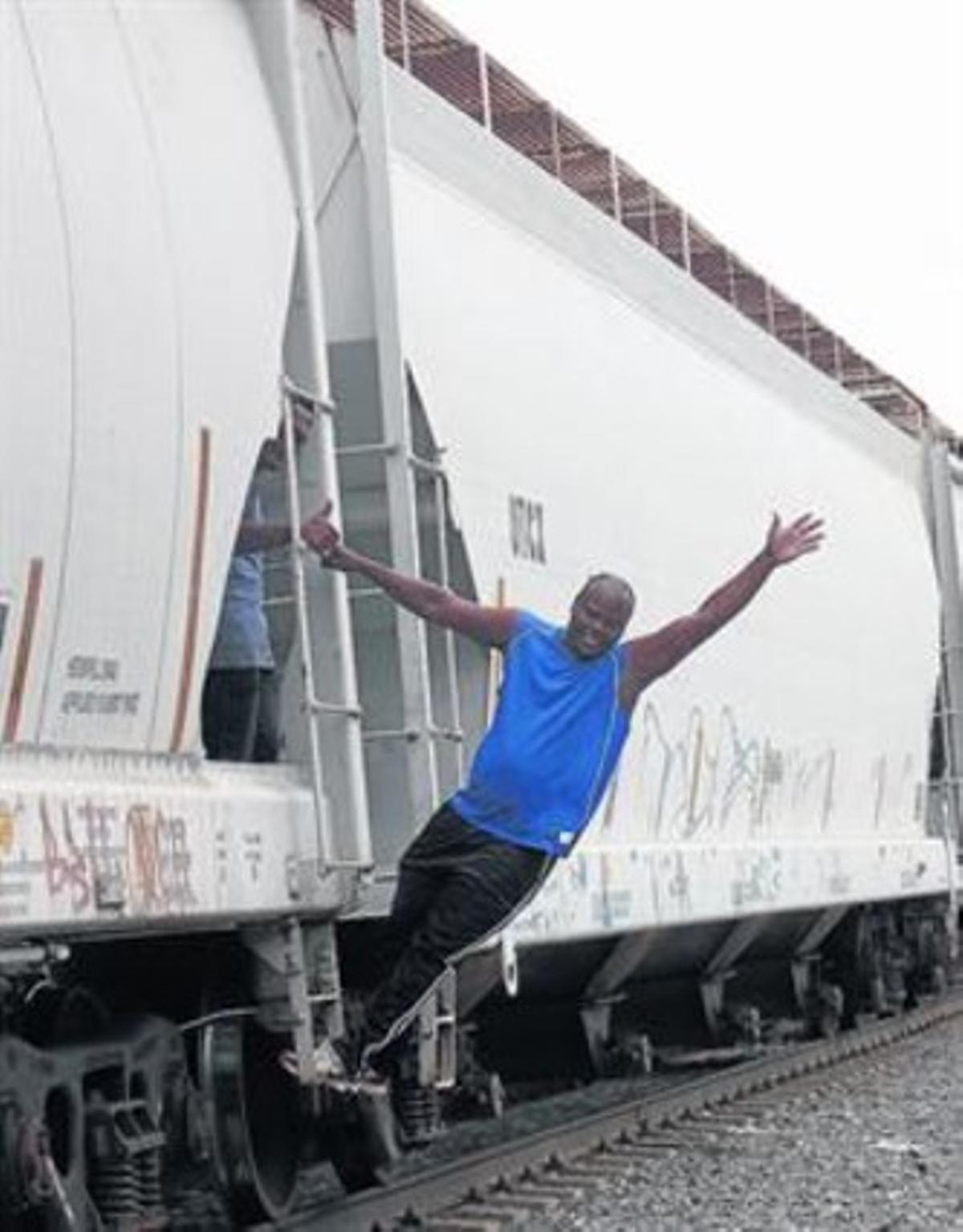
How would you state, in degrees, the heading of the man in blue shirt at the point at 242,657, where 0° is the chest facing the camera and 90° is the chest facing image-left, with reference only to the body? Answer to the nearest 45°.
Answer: approximately 270°
